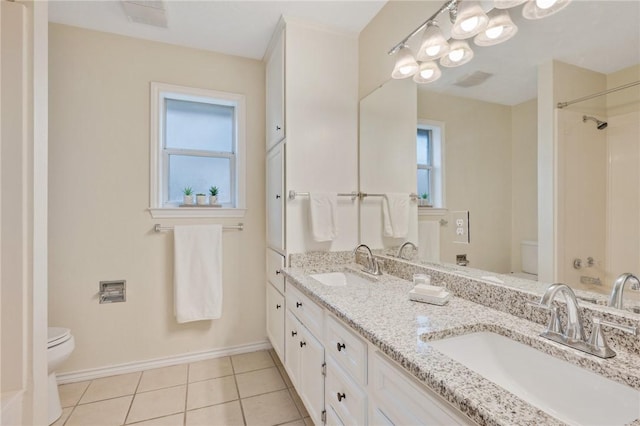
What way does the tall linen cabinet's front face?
to the viewer's left

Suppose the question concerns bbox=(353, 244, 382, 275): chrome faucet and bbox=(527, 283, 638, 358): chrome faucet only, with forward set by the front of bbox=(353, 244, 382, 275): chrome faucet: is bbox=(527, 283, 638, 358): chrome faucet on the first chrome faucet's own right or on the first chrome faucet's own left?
on the first chrome faucet's own left

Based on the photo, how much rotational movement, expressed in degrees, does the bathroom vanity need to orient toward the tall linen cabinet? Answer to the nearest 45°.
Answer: approximately 90° to its right

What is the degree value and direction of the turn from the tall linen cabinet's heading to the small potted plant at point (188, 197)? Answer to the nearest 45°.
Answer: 0° — it already faces it

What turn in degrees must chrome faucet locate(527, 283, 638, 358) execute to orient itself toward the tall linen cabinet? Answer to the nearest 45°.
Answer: approximately 45° to its right
